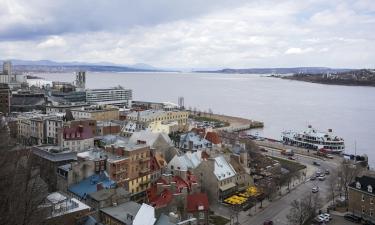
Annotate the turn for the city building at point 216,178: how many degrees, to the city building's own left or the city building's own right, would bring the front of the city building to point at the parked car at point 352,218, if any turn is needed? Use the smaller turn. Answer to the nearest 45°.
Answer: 0° — it already faces it

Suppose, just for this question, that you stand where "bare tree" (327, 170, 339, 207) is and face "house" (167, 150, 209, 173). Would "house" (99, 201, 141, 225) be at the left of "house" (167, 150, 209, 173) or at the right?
left

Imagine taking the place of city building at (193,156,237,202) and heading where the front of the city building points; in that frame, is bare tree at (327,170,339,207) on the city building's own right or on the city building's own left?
on the city building's own left

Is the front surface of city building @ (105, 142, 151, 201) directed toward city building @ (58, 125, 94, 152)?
no

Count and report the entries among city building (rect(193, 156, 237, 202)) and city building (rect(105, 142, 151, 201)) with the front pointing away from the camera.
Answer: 0

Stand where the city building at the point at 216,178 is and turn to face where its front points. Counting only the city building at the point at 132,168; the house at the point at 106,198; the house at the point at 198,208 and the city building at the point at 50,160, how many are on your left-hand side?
0

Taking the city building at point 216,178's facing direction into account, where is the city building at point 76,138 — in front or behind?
behind

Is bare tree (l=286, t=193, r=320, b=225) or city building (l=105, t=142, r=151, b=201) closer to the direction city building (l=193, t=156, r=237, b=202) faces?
the bare tree

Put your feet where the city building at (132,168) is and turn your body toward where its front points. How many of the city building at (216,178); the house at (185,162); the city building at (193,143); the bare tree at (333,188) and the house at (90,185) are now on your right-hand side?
1

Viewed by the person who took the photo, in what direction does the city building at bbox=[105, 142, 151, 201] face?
facing the viewer and to the right of the viewer

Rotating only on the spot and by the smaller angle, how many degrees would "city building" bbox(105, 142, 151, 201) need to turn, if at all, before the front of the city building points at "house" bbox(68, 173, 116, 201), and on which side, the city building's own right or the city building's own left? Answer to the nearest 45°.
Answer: approximately 90° to the city building's own right

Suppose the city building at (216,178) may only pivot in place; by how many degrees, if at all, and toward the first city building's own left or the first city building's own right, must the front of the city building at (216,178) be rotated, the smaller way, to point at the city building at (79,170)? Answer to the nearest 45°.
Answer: approximately 90° to the first city building's own right

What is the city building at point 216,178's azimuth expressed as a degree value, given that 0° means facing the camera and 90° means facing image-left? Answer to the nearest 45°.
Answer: approximately 315°

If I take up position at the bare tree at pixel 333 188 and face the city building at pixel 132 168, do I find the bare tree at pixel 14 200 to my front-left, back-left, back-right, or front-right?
front-left

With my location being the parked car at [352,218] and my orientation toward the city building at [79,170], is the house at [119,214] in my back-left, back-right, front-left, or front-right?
front-left

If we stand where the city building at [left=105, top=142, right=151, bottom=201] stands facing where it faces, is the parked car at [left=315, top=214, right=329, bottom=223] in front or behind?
in front

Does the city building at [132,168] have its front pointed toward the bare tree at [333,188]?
no

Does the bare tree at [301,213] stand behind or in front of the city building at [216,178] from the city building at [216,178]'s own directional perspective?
in front

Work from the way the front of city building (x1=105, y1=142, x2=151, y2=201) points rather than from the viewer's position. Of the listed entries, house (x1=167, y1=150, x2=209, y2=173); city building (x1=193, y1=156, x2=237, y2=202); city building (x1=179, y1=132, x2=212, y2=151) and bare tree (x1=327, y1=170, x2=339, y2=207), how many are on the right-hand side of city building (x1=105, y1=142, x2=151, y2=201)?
0

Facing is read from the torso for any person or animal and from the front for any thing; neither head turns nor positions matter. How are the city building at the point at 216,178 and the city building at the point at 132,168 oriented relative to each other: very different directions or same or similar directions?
same or similar directions
